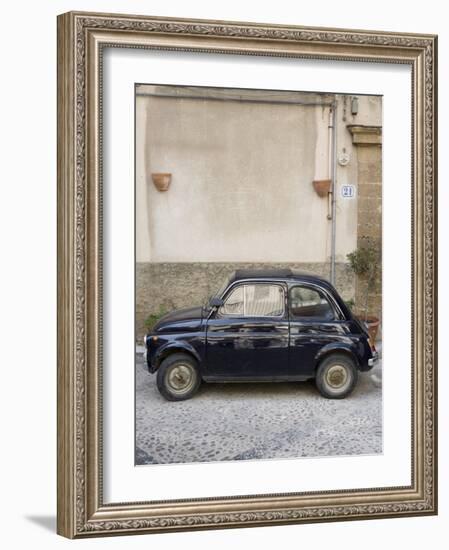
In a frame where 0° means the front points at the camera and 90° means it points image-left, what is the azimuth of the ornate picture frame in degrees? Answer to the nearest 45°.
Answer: approximately 315°
